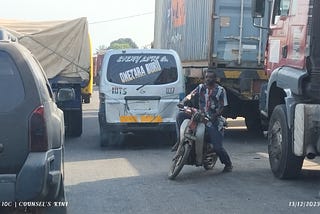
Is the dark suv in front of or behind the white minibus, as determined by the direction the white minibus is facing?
behind

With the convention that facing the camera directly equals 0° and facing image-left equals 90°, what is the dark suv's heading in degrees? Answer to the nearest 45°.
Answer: approximately 180°

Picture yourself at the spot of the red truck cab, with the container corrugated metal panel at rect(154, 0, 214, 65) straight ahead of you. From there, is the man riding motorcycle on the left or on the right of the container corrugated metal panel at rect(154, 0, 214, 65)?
left

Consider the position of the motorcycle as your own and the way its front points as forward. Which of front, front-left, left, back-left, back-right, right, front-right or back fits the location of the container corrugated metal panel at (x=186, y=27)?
back-right

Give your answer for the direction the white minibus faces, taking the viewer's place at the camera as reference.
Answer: facing away from the viewer

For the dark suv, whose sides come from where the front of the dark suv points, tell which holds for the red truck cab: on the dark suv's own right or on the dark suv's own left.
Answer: on the dark suv's own right

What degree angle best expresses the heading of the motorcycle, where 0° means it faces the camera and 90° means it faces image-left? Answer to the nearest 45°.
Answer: approximately 45°
